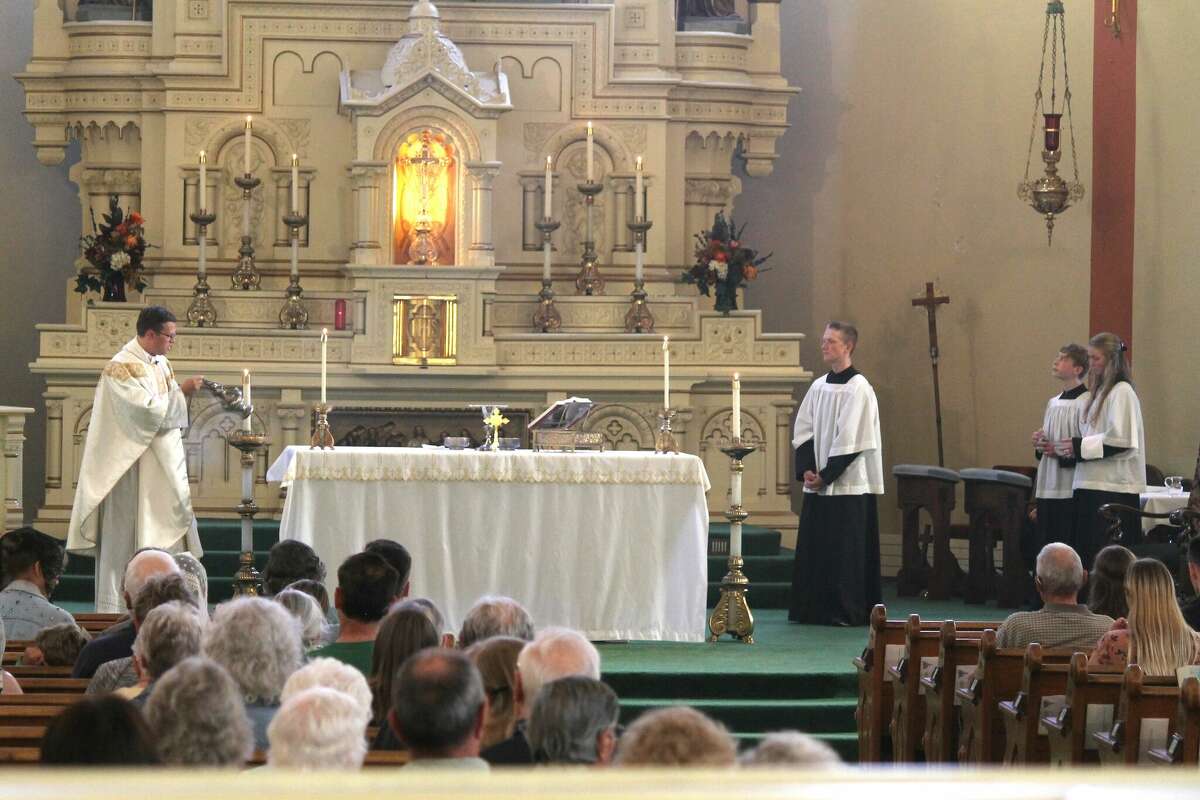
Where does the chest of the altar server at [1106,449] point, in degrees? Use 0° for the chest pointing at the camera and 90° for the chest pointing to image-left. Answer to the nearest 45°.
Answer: approximately 90°

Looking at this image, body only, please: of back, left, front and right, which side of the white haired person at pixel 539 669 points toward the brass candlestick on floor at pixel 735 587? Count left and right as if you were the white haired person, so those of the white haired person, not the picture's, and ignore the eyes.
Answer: front

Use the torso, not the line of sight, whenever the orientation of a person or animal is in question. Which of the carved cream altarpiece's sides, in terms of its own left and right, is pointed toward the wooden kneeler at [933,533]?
left

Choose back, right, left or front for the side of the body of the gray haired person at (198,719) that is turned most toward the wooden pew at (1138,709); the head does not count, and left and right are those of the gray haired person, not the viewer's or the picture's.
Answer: right

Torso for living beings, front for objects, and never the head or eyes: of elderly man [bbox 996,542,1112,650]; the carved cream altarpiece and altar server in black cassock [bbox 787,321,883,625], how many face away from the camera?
1

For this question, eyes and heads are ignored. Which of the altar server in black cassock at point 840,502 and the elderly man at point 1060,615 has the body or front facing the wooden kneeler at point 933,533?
the elderly man

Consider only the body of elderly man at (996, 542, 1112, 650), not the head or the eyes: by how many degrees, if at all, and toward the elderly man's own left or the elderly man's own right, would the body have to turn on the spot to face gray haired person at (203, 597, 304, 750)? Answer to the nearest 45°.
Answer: approximately 135° to the elderly man's own left

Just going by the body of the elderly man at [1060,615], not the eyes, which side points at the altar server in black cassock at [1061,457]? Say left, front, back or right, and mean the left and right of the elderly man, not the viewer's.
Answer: front

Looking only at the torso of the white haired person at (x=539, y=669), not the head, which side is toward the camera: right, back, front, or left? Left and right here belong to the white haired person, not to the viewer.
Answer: back

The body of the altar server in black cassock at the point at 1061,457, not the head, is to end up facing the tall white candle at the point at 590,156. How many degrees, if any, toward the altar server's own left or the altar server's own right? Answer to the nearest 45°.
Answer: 0° — they already face it

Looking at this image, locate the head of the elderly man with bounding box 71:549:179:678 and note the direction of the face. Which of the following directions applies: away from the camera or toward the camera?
away from the camera

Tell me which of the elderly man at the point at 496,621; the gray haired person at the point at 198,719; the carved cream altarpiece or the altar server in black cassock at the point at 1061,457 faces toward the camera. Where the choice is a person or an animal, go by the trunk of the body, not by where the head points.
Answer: the carved cream altarpiece

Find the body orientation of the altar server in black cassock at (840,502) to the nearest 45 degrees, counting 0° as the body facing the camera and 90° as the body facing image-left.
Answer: approximately 45°

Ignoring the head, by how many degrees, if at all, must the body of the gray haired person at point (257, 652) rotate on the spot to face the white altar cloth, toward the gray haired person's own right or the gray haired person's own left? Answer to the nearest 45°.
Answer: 0° — they already face it

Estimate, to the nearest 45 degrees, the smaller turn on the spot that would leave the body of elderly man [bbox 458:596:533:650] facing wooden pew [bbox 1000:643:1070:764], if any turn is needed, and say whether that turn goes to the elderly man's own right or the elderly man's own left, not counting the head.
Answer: approximately 90° to the elderly man's own right

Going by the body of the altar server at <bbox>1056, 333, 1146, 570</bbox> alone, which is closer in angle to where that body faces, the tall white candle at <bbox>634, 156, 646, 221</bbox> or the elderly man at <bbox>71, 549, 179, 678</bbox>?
the tall white candle

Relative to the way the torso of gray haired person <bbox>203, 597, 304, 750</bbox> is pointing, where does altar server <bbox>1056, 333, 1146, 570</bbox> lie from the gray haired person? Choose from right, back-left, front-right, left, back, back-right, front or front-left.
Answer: front-right
